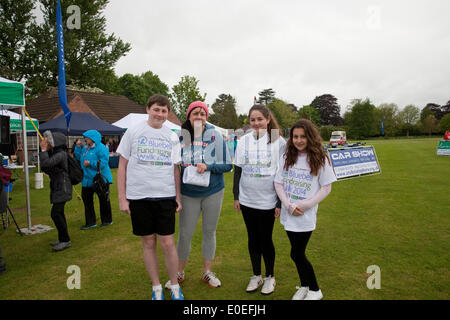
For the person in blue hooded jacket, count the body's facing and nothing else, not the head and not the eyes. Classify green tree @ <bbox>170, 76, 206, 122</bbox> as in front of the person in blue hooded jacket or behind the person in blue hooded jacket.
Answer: behind

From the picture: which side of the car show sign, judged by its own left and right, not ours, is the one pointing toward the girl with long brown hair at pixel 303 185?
front

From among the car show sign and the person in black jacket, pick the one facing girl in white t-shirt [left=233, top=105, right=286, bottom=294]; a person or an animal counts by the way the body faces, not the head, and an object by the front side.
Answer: the car show sign

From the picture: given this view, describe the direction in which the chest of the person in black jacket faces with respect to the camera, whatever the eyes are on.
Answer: to the viewer's left

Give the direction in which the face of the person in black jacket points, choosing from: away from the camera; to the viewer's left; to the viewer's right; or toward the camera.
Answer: to the viewer's left

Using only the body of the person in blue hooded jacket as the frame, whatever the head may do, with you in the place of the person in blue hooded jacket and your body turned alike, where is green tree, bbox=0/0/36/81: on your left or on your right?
on your right

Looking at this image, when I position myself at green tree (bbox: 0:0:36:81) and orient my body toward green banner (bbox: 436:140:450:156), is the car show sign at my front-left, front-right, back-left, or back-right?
front-right

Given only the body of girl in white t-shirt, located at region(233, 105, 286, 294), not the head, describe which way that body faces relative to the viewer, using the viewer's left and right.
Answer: facing the viewer

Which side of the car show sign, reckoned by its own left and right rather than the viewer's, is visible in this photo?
front

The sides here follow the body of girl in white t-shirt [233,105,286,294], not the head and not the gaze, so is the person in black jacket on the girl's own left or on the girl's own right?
on the girl's own right
